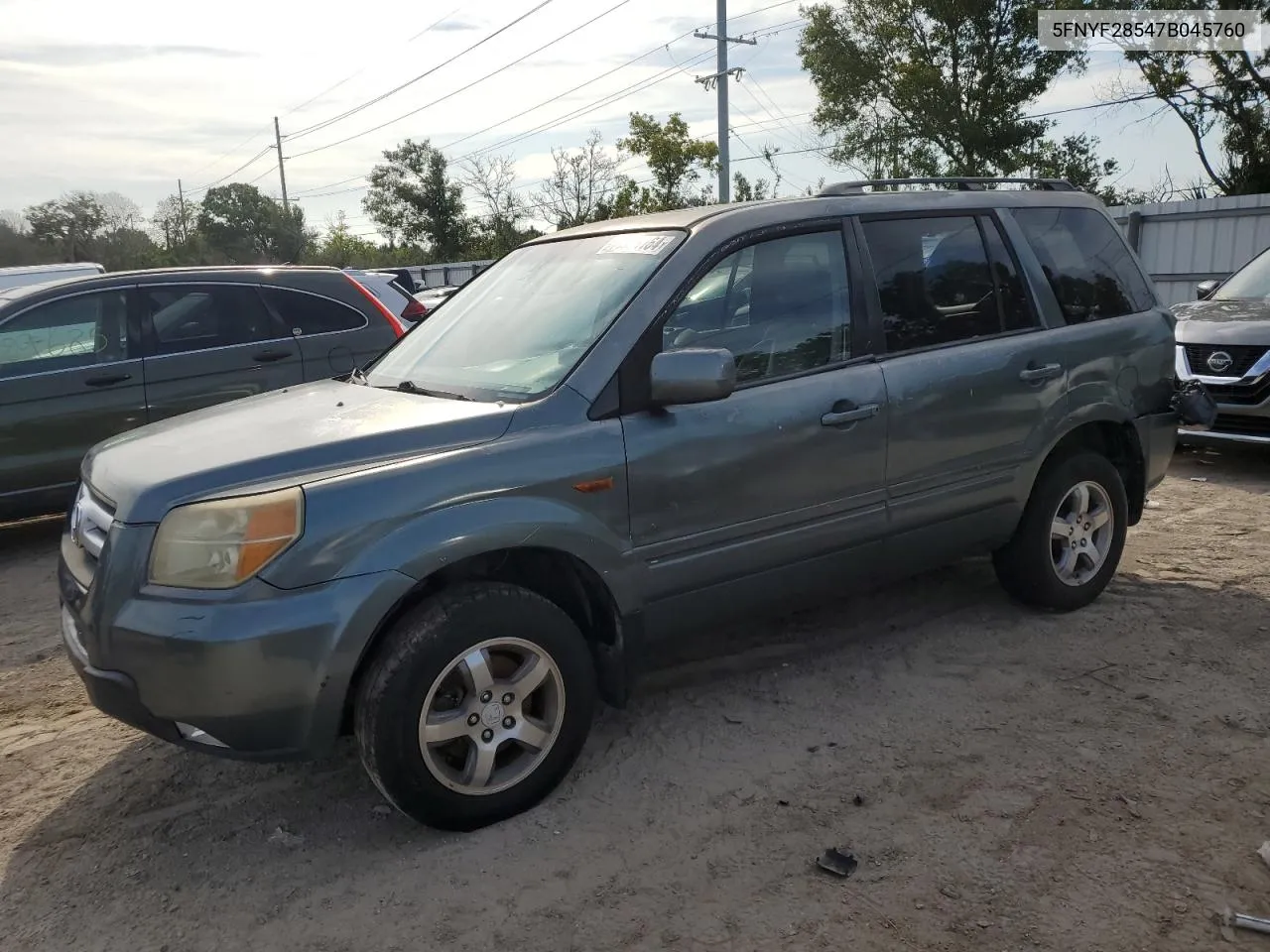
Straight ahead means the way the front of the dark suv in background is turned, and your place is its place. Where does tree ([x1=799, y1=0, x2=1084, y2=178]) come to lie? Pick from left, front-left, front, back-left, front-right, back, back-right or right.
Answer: back-right

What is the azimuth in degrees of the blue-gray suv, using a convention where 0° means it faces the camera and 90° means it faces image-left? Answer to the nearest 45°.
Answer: approximately 45°

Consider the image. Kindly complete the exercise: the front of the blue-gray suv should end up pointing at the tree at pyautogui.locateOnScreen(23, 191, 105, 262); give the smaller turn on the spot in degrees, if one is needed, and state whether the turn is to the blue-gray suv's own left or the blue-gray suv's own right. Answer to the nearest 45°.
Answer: approximately 90° to the blue-gray suv's own right

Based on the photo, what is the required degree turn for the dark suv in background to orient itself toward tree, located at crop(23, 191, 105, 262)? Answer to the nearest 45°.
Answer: approximately 90° to its right

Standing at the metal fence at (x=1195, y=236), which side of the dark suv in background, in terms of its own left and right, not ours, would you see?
back

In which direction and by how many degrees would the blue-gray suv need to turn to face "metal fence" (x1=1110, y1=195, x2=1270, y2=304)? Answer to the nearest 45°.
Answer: approximately 180°

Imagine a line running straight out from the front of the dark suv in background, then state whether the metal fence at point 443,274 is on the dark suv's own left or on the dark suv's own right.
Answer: on the dark suv's own right

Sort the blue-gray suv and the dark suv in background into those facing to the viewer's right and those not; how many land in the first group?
0

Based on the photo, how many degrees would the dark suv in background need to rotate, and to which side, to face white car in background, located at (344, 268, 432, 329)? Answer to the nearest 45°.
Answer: approximately 135° to its right

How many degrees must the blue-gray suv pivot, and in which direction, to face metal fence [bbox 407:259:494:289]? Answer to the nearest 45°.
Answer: approximately 135° to its right

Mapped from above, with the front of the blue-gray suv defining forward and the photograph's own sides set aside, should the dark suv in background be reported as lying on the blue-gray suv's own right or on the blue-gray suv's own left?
on the blue-gray suv's own right

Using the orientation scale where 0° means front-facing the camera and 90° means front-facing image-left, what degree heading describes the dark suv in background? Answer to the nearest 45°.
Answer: approximately 90°
